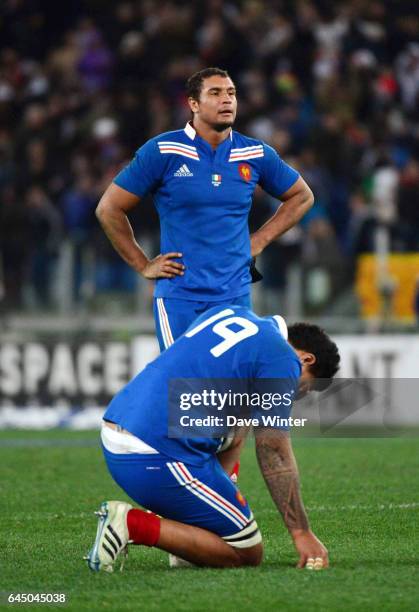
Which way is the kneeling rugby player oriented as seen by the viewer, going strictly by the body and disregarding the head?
to the viewer's right
